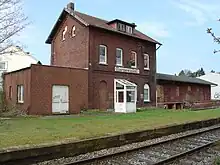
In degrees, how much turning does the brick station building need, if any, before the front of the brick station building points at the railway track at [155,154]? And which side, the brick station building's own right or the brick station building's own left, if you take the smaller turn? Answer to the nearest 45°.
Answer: approximately 45° to the brick station building's own right

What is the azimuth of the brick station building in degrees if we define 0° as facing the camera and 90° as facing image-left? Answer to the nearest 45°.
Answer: approximately 315°
